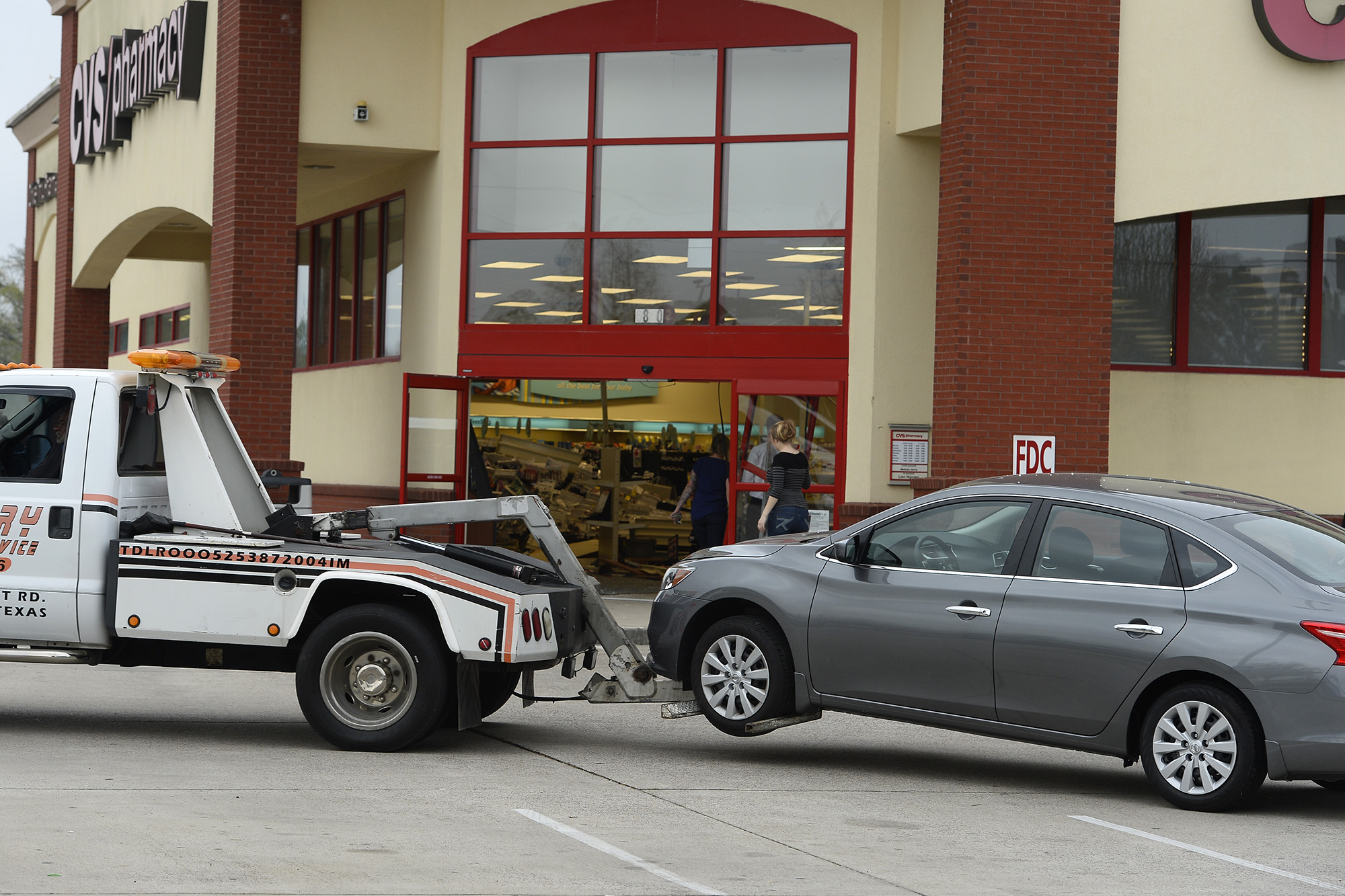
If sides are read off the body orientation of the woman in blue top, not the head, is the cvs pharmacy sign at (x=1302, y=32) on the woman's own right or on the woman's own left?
on the woman's own right

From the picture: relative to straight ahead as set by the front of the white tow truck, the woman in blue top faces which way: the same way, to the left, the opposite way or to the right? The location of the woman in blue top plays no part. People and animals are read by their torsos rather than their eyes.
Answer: to the right

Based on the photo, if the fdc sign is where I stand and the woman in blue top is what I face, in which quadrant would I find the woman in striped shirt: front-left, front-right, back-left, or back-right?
front-left

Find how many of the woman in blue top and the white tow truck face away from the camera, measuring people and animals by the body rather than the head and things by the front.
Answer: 1

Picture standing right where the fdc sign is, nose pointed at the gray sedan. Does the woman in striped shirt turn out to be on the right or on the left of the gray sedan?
right

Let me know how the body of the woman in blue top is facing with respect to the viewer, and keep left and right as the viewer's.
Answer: facing away from the viewer

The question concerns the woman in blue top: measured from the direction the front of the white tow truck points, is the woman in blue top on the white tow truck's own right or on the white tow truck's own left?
on the white tow truck's own right

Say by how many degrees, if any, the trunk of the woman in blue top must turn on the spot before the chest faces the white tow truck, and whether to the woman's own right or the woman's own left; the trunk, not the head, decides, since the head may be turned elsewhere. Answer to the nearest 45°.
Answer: approximately 180°

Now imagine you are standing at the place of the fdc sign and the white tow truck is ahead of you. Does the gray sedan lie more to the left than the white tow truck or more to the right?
left

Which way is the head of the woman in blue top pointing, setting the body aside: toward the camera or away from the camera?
away from the camera

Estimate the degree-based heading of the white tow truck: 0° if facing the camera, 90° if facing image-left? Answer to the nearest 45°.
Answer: approximately 90°

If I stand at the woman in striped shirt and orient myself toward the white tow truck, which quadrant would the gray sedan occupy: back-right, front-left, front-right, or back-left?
front-left

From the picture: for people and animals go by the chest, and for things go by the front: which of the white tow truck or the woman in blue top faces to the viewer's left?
the white tow truck

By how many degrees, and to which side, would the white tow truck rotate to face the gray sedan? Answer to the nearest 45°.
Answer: approximately 180°

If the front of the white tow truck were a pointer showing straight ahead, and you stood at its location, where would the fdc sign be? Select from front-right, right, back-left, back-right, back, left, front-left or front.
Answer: back-right
